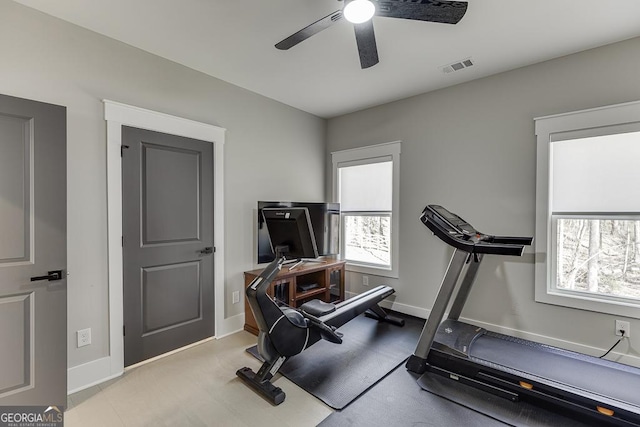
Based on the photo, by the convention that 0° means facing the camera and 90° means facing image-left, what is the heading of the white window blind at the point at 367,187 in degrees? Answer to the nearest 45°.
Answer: approximately 45°

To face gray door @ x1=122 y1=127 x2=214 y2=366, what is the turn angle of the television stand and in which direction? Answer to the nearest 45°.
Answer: approximately 90° to its right

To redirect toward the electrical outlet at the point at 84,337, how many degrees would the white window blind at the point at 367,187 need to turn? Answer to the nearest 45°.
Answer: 0° — it already faces it

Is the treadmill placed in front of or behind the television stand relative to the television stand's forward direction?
in front

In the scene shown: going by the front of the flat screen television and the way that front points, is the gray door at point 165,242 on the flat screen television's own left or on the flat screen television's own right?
on the flat screen television's own right

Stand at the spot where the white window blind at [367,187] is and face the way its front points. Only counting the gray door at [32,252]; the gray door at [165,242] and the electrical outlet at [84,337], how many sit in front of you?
3

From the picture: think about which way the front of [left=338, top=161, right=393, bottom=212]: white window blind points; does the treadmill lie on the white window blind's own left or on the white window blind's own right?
on the white window blind's own left

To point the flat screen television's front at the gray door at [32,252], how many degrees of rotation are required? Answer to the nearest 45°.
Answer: approximately 90° to its right

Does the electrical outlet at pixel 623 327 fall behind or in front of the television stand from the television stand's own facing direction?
in front
